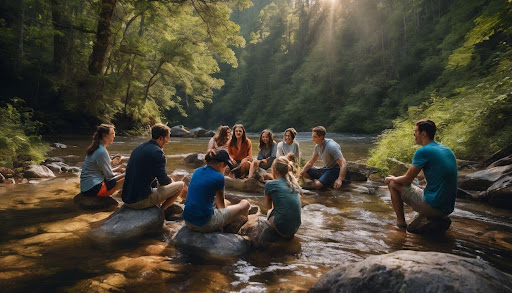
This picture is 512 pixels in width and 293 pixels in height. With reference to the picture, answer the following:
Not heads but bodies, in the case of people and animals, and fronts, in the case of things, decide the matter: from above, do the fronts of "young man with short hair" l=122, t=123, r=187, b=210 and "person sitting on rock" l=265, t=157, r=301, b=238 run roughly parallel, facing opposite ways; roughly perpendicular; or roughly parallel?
roughly perpendicular

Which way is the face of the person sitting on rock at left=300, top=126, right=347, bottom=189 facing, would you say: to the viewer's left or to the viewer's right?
to the viewer's left

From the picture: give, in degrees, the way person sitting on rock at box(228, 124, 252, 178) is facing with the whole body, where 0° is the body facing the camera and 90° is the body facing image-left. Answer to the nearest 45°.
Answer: approximately 0°

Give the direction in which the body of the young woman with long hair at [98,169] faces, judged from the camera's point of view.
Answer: to the viewer's right

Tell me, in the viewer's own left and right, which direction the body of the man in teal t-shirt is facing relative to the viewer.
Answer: facing away from the viewer and to the left of the viewer

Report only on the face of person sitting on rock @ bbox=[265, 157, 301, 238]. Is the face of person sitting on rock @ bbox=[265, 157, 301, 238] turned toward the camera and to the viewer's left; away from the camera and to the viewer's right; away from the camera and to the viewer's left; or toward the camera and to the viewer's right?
away from the camera and to the viewer's left

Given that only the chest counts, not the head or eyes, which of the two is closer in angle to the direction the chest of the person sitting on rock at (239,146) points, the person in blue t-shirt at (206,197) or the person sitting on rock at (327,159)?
the person in blue t-shirt

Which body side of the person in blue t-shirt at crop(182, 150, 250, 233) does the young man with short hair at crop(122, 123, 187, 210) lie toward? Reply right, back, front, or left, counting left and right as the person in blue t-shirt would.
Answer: left

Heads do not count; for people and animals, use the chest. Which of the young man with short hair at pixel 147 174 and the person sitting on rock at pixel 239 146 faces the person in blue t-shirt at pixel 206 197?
the person sitting on rock

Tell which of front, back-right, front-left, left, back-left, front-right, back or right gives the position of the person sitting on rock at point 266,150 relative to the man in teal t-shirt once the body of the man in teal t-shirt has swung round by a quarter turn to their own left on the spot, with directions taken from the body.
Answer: right

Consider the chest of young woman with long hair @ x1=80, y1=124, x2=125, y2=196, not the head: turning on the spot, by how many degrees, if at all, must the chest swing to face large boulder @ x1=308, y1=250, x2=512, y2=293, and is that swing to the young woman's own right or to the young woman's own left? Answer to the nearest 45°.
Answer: approximately 45° to the young woman's own right

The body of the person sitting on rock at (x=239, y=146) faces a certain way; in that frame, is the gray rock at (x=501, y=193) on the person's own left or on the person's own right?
on the person's own left

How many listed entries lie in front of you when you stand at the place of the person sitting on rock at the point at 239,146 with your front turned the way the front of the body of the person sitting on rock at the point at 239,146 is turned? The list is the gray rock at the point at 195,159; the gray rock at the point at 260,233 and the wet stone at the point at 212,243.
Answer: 2

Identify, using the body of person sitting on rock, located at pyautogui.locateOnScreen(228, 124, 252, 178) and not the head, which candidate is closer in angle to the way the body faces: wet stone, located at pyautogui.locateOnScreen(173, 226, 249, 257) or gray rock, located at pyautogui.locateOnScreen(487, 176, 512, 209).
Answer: the wet stone

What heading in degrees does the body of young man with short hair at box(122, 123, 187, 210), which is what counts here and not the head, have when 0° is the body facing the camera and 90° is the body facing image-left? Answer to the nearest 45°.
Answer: approximately 225°

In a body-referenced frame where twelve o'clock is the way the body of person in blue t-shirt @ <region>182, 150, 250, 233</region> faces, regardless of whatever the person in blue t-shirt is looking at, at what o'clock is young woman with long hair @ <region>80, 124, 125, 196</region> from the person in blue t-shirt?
The young woman with long hair is roughly at 9 o'clock from the person in blue t-shirt.

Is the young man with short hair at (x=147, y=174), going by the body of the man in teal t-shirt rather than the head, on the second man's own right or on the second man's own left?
on the second man's own left
